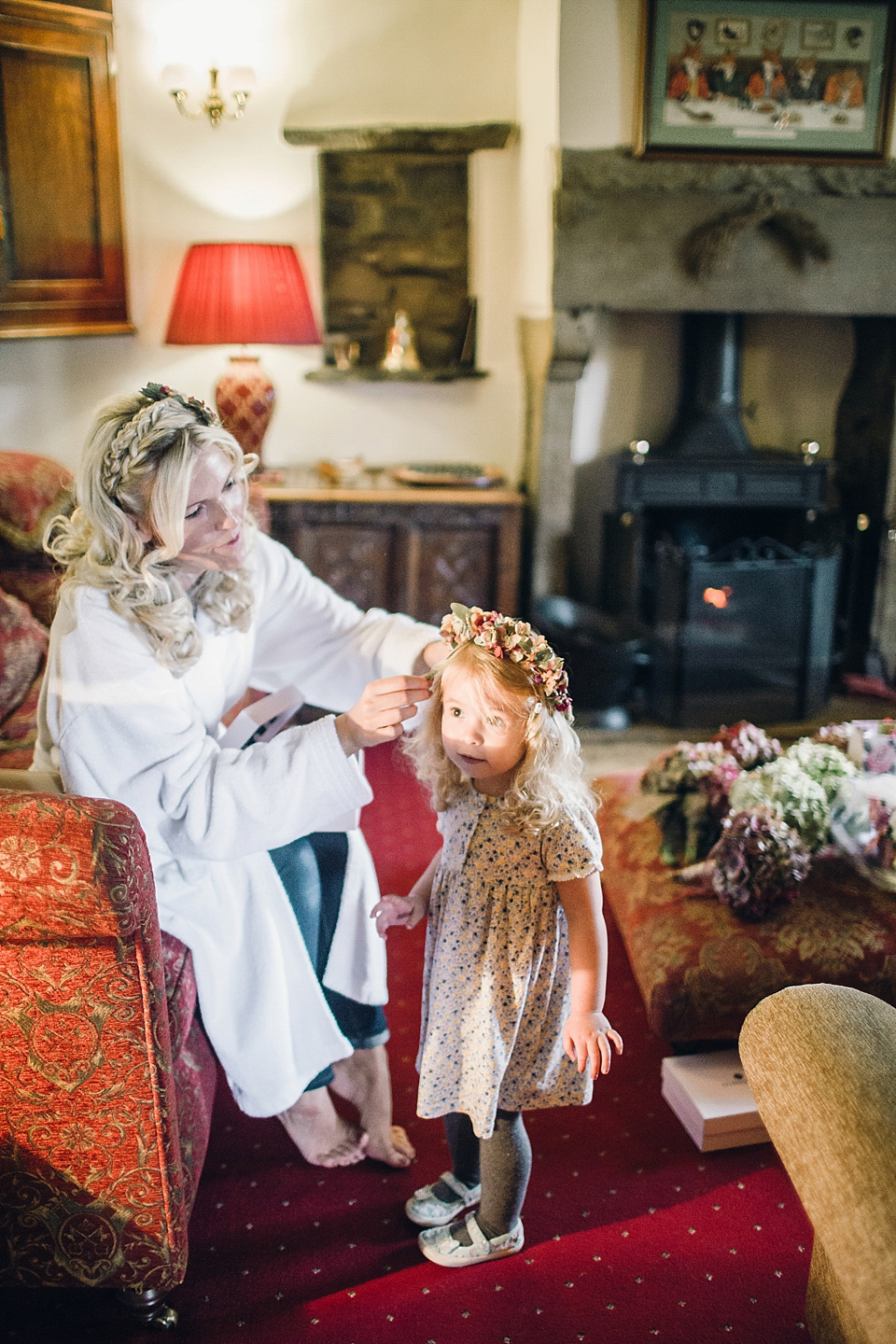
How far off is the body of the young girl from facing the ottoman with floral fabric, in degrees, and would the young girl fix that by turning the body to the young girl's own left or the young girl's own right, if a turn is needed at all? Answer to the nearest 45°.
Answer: approximately 180°

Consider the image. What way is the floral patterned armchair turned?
to the viewer's right

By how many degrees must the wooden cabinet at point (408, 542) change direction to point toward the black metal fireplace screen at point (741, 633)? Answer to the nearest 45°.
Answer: approximately 90° to its left

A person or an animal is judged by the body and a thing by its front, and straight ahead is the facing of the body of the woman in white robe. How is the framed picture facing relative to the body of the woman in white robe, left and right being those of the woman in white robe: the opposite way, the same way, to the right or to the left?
to the right

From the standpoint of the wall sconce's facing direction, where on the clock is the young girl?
The young girl is roughly at 12 o'clock from the wall sconce.

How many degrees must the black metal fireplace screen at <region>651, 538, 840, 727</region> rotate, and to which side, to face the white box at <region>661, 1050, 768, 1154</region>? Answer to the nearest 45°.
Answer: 0° — it already faces it

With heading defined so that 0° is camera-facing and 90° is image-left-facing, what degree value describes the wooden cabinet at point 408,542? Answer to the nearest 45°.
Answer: approximately 0°

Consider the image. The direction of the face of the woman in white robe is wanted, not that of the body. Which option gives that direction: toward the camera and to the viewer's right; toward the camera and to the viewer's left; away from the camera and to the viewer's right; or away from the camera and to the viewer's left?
toward the camera and to the viewer's right

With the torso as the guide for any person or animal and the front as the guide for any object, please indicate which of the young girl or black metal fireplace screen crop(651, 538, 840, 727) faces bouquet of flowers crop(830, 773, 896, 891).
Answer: the black metal fireplace screen

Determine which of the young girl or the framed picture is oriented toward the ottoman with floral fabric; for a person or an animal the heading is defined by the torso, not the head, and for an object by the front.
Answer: the framed picture
